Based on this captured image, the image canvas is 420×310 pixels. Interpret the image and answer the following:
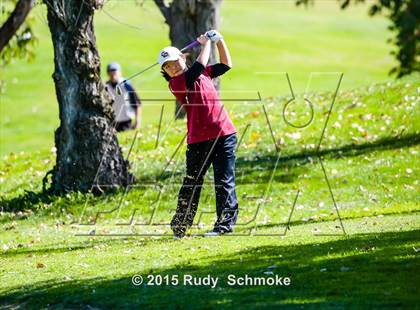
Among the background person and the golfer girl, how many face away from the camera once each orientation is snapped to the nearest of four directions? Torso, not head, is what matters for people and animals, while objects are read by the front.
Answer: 0

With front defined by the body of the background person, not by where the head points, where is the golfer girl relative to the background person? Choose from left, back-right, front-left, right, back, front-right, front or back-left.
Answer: front-left

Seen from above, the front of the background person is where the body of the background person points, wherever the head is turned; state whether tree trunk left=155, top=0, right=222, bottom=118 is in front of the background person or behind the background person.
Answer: behind

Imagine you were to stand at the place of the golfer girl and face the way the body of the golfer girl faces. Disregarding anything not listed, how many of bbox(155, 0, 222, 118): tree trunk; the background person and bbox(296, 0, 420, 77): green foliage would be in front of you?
0

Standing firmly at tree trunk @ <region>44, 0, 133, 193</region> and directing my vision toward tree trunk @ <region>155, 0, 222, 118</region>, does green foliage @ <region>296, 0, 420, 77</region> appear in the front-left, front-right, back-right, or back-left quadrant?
front-right

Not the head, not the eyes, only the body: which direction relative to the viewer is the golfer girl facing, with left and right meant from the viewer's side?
facing the viewer and to the left of the viewer

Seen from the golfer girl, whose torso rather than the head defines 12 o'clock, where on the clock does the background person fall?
The background person is roughly at 6 o'clock from the golfer girl.

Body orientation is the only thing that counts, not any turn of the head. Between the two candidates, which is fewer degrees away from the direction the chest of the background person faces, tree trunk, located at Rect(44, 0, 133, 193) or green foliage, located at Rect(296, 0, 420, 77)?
the tree trunk

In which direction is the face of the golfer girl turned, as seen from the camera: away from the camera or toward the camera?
toward the camera

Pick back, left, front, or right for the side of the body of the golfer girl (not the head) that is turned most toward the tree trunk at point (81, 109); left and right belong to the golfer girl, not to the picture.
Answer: right

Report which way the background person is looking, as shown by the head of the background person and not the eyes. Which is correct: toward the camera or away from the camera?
toward the camera
